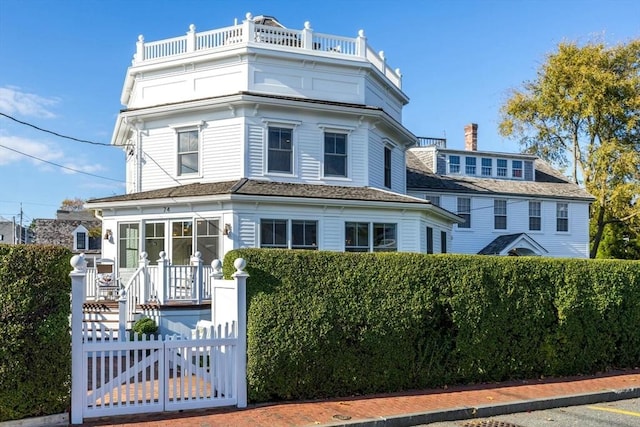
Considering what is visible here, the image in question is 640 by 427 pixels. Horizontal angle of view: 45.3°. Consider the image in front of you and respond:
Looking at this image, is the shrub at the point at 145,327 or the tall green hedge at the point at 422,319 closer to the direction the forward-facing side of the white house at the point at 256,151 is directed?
the shrub

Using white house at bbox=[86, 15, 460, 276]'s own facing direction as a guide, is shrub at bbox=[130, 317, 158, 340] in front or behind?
in front

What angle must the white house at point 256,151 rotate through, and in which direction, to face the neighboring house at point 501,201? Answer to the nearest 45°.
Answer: approximately 180°

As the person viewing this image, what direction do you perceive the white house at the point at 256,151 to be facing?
facing the viewer and to the left of the viewer

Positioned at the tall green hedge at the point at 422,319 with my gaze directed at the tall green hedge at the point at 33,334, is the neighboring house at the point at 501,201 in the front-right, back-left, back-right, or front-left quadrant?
back-right

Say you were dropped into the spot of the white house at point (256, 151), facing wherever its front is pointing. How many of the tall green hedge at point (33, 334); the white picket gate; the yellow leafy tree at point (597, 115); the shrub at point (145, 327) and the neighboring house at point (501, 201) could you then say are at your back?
2

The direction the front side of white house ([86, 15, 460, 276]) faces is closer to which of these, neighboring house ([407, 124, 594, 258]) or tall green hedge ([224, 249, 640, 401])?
the tall green hedge

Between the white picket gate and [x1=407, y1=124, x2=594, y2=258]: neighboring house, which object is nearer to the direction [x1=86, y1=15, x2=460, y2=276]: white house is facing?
the white picket gate

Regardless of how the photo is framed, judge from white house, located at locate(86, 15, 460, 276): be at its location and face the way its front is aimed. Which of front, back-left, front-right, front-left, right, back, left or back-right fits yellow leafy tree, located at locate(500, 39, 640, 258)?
back

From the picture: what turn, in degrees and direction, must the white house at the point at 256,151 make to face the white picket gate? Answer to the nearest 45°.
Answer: approximately 45° to its left
